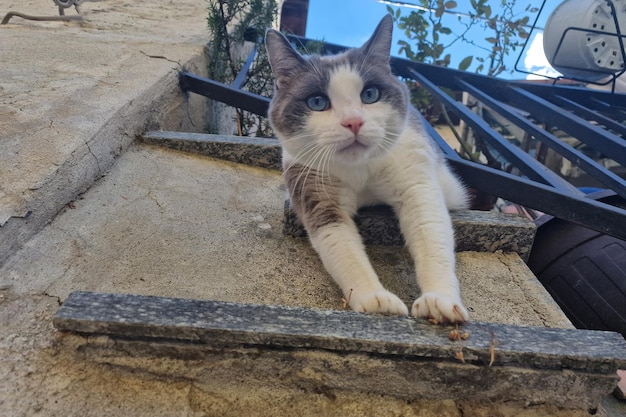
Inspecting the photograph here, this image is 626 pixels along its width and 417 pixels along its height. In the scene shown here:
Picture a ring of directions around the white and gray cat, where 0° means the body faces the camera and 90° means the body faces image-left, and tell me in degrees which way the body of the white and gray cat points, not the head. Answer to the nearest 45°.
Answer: approximately 0°
